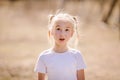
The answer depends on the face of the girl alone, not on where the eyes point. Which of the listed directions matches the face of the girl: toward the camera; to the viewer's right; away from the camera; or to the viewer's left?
toward the camera

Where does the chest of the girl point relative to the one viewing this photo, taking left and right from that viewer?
facing the viewer
